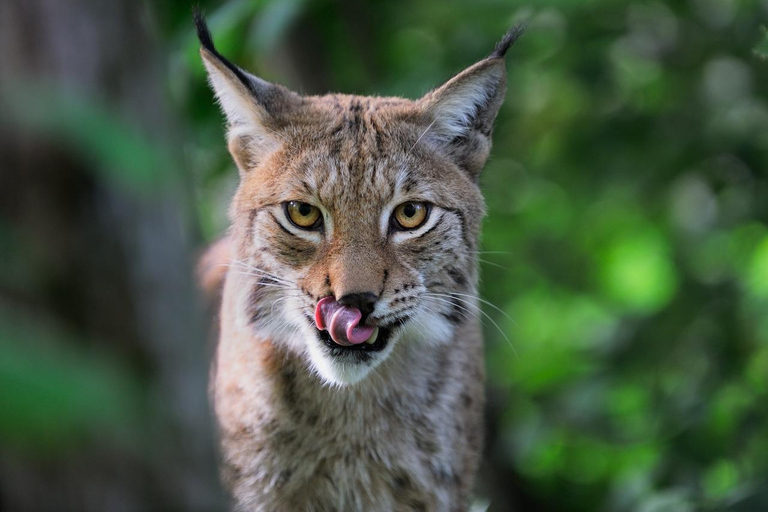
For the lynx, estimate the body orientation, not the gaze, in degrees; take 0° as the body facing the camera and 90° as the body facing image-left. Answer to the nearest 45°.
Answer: approximately 0°
